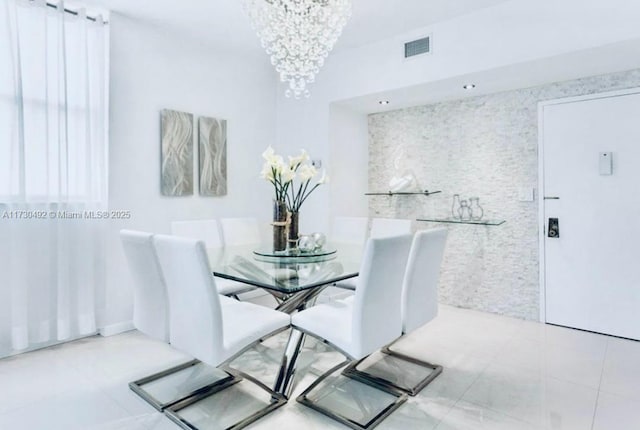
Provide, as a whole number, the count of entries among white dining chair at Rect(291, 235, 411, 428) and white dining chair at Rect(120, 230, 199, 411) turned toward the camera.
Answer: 0

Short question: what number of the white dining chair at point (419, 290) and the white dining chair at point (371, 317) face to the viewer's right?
0

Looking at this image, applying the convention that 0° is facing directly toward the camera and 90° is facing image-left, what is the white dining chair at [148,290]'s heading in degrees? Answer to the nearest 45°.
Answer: approximately 225°

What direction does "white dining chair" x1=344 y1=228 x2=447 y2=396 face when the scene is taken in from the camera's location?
facing away from the viewer and to the left of the viewer

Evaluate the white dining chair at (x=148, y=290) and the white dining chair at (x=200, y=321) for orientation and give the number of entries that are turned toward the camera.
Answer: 0

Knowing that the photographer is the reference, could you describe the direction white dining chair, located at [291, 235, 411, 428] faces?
facing away from the viewer and to the left of the viewer

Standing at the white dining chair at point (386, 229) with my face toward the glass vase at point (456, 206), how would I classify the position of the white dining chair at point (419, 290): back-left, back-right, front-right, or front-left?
back-right

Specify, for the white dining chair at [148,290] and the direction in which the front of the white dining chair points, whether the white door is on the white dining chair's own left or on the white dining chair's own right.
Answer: on the white dining chair's own right

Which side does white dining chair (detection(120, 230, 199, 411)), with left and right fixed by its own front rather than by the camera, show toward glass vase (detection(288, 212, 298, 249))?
front

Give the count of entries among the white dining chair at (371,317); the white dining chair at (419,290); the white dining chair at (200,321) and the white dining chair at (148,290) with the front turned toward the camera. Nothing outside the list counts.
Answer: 0

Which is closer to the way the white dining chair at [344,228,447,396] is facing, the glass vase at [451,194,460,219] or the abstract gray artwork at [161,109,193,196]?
the abstract gray artwork

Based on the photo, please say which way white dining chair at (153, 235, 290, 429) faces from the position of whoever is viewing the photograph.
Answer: facing away from the viewer and to the right of the viewer

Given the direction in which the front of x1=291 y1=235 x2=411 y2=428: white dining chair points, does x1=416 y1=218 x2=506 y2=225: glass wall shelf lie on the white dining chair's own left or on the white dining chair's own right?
on the white dining chair's own right

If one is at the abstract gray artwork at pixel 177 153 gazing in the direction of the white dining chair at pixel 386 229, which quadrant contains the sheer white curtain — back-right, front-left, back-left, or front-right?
back-right

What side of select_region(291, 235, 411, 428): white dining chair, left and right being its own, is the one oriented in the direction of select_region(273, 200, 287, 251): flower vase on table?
front

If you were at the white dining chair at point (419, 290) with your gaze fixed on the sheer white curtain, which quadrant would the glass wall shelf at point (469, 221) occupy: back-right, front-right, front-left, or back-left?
back-right
